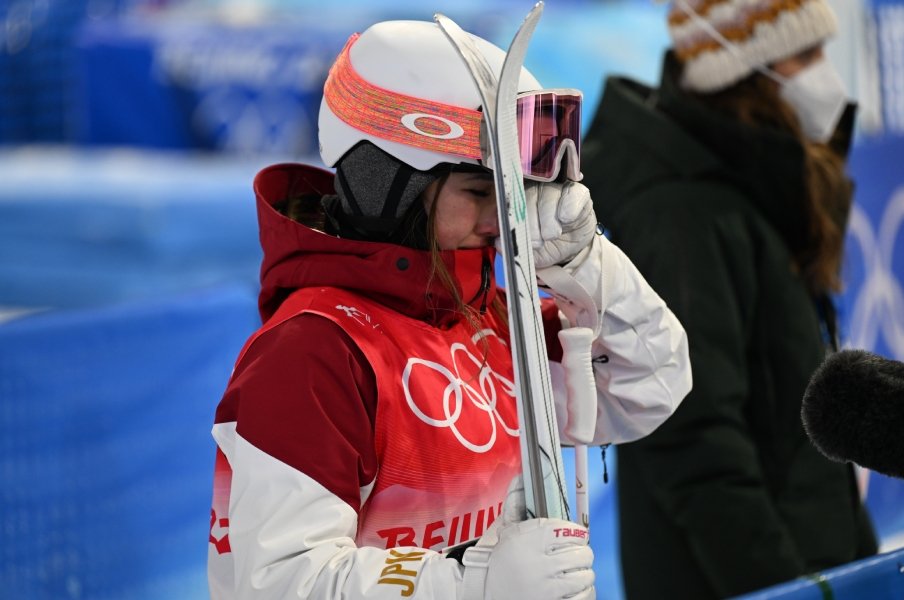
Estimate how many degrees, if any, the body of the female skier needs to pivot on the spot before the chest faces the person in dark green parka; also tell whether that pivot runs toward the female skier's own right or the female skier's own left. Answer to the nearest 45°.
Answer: approximately 90° to the female skier's own left

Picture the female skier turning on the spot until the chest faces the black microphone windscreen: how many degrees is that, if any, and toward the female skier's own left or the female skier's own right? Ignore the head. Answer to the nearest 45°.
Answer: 0° — they already face it

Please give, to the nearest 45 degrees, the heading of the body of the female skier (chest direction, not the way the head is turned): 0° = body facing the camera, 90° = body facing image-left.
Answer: approximately 315°
